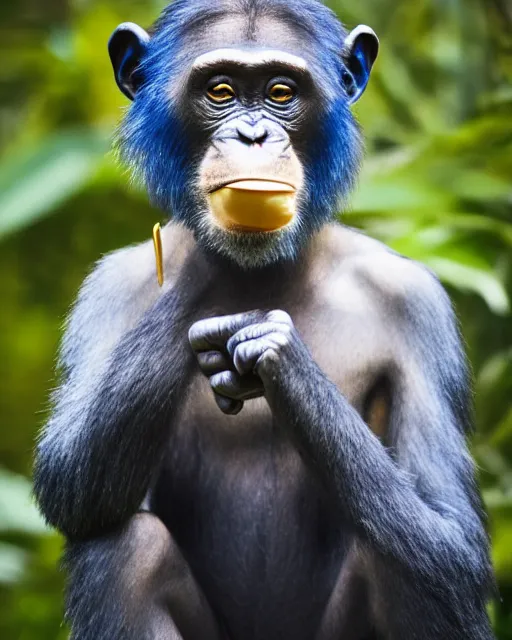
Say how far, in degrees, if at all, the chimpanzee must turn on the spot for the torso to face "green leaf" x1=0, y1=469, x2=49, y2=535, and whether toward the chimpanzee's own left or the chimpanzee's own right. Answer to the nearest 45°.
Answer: approximately 135° to the chimpanzee's own right

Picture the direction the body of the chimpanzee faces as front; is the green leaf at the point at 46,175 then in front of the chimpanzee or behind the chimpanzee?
behind

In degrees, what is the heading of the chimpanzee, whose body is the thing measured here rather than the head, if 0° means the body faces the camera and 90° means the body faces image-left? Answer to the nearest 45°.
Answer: approximately 0°
